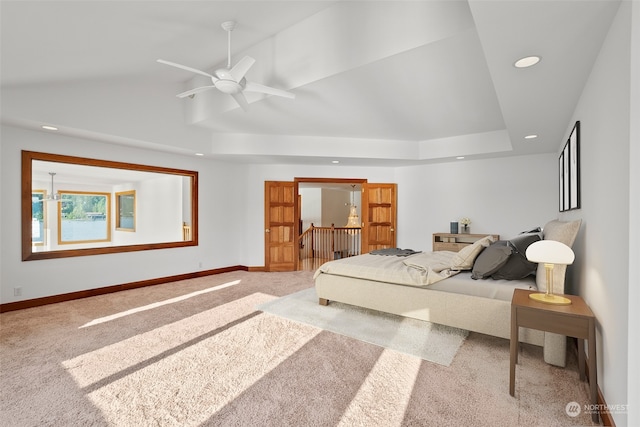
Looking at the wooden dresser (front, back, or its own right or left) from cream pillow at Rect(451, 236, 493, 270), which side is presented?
front

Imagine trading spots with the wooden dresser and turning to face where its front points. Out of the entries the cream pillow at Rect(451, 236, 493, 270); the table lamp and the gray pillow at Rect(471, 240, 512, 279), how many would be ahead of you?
3

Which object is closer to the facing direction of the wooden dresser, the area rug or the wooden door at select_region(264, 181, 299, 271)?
the area rug

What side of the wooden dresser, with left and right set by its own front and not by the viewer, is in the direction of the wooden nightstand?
front

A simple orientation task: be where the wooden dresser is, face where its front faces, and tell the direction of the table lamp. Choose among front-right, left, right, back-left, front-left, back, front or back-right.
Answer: front

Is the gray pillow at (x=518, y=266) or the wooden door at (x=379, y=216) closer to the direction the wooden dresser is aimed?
the gray pillow

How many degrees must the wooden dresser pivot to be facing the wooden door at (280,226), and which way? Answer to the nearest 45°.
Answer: approximately 90° to its right

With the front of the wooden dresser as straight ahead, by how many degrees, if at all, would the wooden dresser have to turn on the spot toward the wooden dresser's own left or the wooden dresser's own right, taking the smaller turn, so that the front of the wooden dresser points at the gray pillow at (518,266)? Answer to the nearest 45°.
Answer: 0° — it already faces it

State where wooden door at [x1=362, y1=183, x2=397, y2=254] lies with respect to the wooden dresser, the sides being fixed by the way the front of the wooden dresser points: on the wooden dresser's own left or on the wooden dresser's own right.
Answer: on the wooden dresser's own right

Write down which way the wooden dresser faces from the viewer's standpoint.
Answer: facing the viewer
